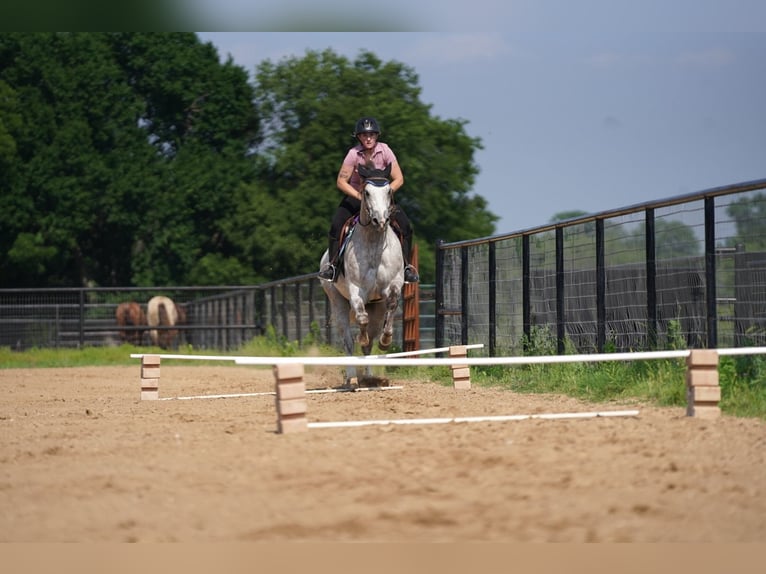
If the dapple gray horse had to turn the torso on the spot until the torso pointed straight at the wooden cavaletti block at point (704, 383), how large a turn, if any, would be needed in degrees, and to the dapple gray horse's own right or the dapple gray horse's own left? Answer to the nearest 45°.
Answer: approximately 45° to the dapple gray horse's own left

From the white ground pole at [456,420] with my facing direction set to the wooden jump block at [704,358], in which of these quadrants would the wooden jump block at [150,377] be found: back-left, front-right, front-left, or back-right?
back-left

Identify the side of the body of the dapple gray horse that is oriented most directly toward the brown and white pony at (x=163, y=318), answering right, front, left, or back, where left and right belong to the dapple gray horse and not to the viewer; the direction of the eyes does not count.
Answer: back

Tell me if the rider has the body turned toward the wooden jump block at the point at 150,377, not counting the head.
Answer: no

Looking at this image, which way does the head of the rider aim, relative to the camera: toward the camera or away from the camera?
toward the camera

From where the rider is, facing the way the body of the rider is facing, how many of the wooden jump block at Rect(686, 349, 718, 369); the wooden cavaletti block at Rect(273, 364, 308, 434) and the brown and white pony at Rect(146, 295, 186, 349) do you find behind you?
1

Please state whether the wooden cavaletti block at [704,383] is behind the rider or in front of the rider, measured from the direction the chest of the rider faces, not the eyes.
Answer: in front

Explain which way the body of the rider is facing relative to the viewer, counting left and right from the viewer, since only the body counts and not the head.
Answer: facing the viewer

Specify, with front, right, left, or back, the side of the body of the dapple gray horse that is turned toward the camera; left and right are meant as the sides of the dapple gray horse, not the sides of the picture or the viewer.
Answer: front

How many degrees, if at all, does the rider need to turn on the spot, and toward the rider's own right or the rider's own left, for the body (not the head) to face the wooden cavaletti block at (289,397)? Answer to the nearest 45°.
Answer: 0° — they already face it

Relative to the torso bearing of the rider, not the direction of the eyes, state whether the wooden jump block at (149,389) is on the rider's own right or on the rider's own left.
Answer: on the rider's own right

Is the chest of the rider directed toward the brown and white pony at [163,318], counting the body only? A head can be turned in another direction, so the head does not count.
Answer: no
